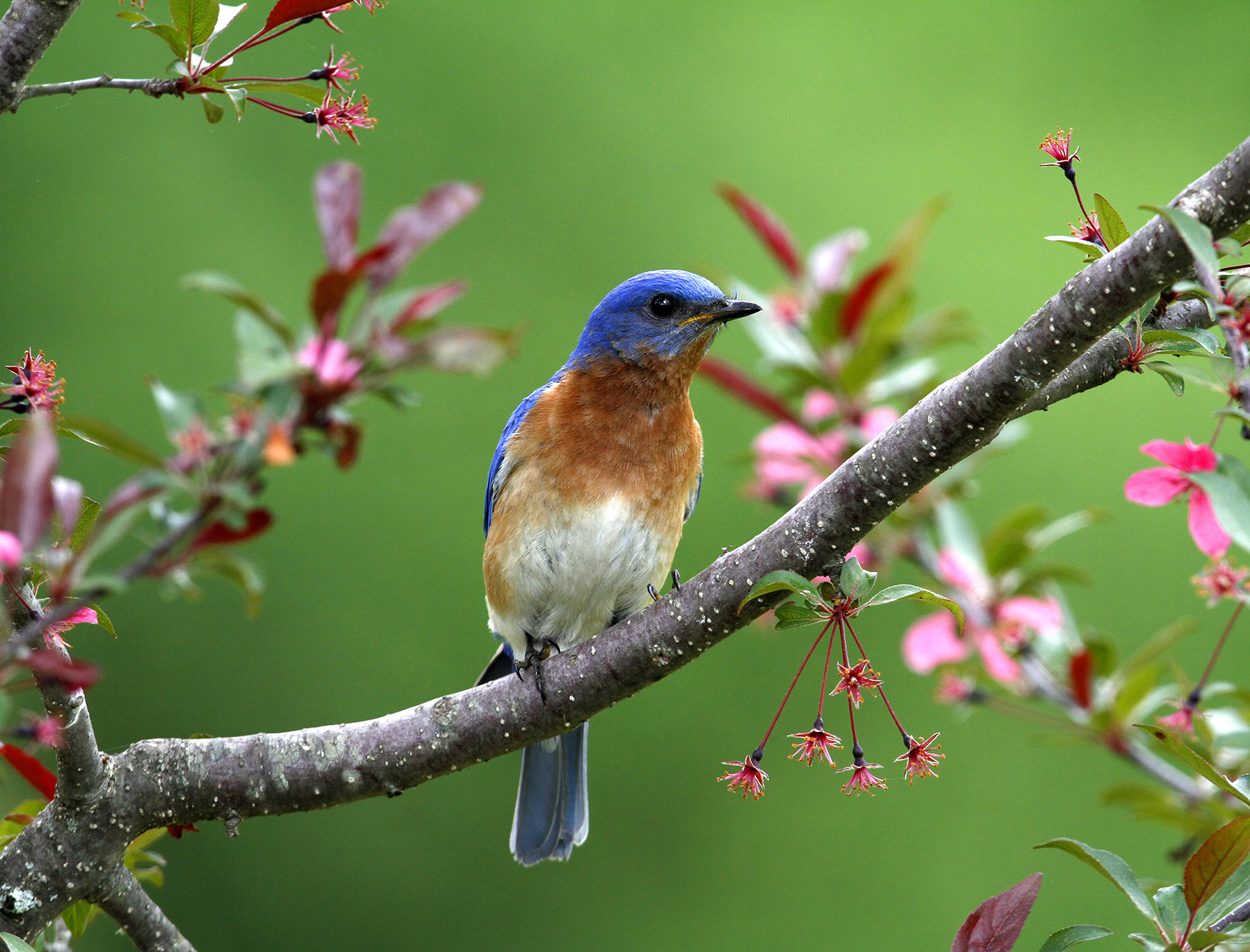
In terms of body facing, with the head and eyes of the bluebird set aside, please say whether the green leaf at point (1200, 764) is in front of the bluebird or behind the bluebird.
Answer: in front

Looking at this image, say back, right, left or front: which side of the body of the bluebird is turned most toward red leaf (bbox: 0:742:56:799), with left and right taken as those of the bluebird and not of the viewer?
right

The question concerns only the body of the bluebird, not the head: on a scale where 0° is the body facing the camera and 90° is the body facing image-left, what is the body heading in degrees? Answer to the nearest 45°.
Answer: approximately 315°
